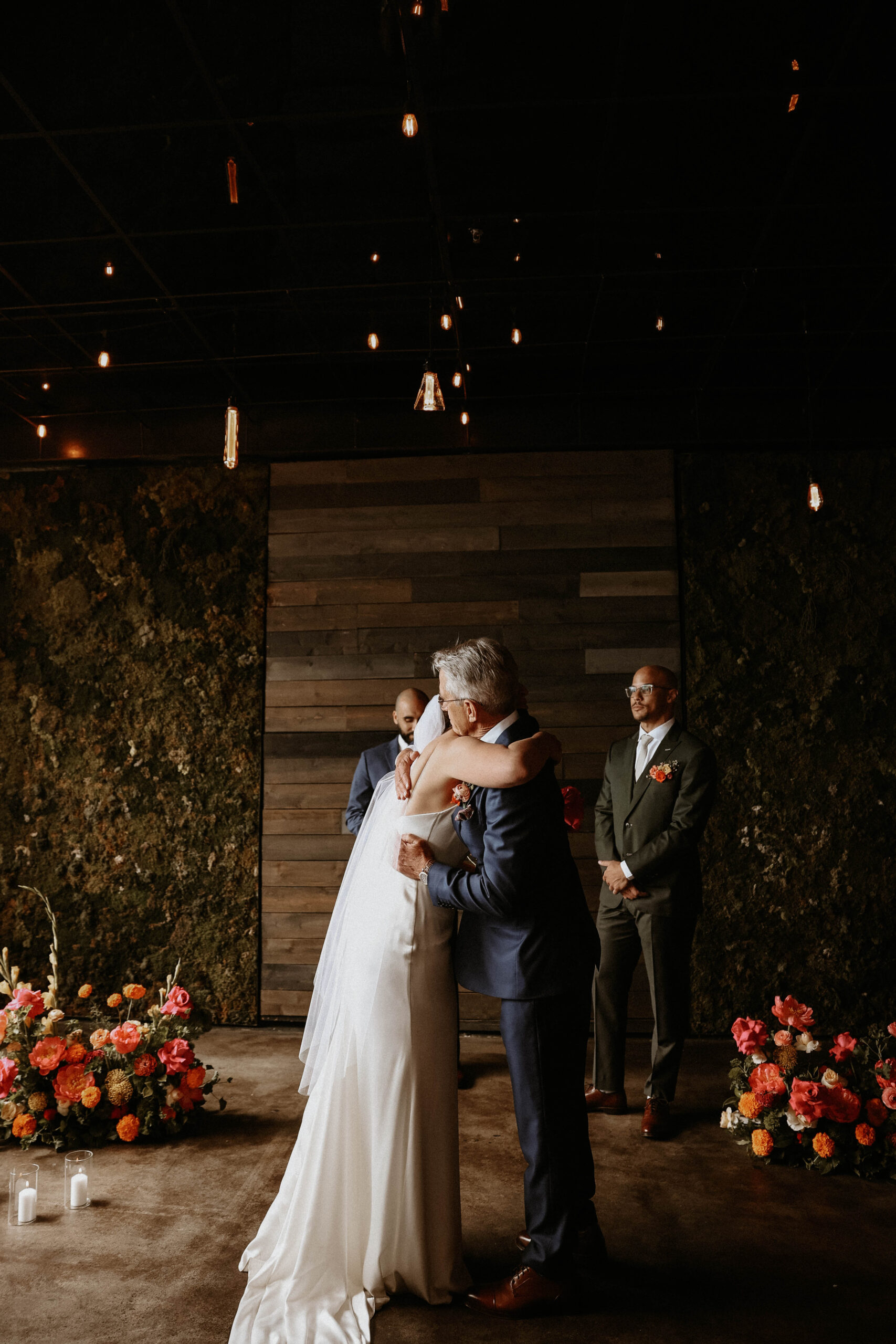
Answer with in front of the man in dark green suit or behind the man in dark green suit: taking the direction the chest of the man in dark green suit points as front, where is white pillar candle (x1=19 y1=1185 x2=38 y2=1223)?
in front

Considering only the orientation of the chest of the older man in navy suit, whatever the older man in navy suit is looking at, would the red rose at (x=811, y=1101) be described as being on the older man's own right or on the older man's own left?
on the older man's own right

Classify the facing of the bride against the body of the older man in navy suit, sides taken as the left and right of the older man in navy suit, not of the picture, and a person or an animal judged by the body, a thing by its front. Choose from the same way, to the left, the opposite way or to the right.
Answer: the opposite way

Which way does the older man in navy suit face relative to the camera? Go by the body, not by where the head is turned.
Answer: to the viewer's left

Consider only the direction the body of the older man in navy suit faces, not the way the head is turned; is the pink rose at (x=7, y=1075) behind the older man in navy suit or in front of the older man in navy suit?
in front

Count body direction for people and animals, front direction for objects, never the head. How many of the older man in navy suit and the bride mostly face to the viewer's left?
1

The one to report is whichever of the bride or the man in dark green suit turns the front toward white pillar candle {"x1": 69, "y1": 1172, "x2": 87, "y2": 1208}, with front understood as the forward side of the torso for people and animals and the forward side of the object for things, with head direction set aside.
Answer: the man in dark green suit

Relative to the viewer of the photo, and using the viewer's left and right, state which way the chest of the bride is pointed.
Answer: facing to the right of the viewer

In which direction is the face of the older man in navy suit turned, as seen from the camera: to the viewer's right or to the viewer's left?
to the viewer's left
